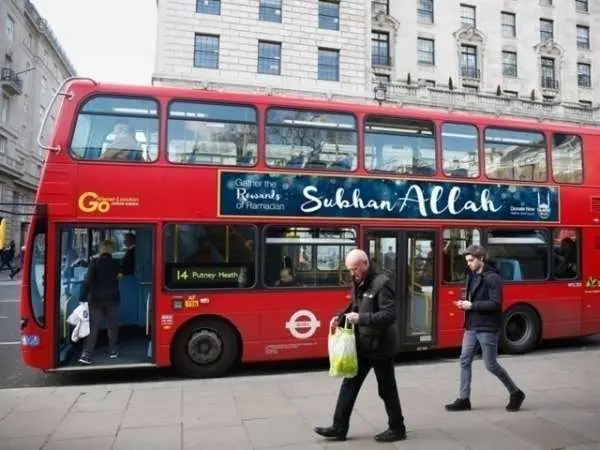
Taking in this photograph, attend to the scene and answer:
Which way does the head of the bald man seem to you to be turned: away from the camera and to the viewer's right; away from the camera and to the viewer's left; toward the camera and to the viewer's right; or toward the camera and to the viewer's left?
toward the camera and to the viewer's left

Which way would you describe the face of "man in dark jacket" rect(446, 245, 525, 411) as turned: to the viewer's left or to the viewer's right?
to the viewer's left

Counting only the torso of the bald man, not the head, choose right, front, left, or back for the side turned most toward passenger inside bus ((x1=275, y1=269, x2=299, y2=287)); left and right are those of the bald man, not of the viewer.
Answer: right

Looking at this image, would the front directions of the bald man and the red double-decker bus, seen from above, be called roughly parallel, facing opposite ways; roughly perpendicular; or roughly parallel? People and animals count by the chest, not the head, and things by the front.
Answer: roughly parallel

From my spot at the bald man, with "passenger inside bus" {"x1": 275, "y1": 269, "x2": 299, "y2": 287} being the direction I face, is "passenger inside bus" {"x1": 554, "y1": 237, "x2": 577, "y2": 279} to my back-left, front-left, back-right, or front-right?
front-right

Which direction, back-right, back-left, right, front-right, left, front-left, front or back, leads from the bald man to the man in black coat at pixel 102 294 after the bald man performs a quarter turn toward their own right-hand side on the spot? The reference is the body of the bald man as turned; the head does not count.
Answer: front-left

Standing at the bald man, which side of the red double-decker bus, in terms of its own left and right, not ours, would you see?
left

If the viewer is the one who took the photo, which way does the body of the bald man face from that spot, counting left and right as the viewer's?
facing to the left of the viewer

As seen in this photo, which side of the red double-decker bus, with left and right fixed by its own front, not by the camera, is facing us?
left
